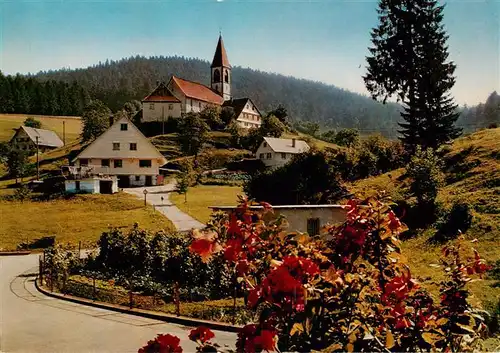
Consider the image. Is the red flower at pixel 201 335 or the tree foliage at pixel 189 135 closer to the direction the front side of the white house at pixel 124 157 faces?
the red flower

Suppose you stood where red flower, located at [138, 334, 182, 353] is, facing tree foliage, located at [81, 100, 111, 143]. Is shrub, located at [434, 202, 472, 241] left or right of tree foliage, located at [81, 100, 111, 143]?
right

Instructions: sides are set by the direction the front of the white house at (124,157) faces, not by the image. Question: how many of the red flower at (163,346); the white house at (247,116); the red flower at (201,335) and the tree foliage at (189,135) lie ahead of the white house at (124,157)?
2

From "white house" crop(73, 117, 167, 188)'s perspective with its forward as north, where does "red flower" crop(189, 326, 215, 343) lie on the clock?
The red flower is roughly at 12 o'clock from the white house.

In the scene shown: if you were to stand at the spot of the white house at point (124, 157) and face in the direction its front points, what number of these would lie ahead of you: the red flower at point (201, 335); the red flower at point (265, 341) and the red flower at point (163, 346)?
3

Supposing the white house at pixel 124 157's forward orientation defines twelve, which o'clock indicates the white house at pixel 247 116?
the white house at pixel 247 116 is roughly at 7 o'clock from the white house at pixel 124 157.

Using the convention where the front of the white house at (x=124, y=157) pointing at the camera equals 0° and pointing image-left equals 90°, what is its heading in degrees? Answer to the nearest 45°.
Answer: approximately 0°

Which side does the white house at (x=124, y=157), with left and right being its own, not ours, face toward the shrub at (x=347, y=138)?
left

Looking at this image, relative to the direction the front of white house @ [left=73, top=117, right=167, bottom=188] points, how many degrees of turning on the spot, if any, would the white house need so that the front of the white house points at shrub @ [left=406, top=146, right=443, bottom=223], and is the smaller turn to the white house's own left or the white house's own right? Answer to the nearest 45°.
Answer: approximately 90° to the white house's own left

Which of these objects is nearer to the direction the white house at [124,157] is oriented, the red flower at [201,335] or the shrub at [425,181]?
the red flower

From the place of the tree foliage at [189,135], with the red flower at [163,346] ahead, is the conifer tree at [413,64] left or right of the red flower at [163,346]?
left

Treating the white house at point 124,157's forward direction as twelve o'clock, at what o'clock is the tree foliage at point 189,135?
The tree foliage is roughly at 7 o'clock from the white house.

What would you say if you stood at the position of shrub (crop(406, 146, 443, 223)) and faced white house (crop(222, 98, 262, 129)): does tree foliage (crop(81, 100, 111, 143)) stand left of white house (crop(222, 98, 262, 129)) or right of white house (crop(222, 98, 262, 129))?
left

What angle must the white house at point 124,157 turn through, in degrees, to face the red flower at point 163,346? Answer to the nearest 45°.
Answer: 0° — it already faces it
